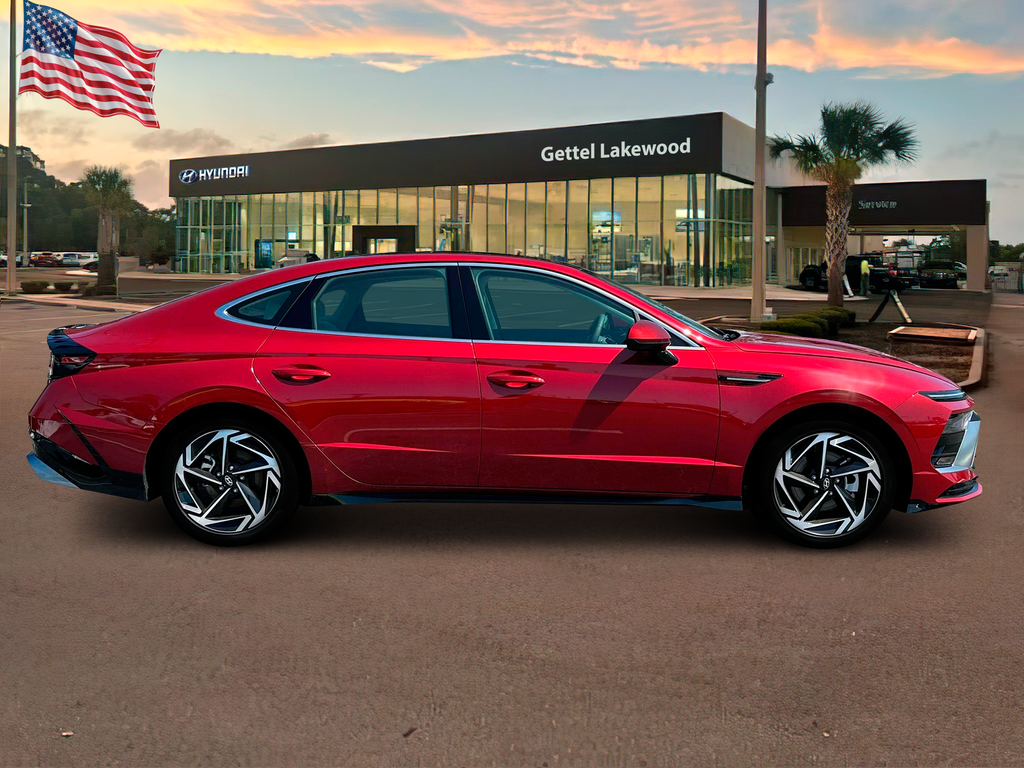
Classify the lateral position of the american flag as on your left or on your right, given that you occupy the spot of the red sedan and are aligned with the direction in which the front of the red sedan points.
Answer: on your left

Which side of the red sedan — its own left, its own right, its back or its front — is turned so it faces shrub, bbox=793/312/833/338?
left

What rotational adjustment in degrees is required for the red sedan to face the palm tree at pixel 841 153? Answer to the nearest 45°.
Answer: approximately 90° to its left

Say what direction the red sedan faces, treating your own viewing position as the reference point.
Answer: facing to the right of the viewer

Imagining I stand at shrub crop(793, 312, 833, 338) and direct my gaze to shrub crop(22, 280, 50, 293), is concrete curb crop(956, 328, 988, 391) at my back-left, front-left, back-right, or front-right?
back-left
